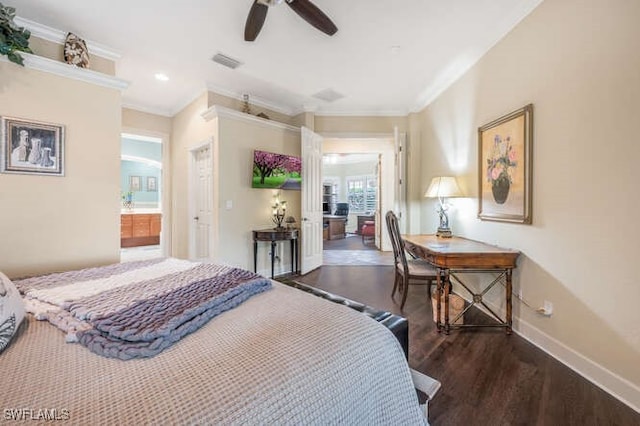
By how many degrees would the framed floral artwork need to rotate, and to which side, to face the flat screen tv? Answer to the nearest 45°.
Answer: approximately 45° to its right

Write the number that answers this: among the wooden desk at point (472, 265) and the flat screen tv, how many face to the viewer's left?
1

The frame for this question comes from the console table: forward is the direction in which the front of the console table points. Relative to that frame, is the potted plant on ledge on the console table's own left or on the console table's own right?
on the console table's own right

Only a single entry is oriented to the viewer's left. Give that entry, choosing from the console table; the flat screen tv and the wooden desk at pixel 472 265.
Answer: the wooden desk

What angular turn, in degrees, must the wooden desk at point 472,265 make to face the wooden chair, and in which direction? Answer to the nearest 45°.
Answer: approximately 45° to its right

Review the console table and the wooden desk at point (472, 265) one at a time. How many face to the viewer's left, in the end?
1

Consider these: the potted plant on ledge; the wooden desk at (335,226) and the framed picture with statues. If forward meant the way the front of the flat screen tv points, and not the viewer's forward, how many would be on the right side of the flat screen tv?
2

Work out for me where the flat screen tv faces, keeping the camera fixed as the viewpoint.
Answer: facing the viewer and to the right of the viewer

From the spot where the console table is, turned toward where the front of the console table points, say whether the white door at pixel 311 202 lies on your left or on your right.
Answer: on your left

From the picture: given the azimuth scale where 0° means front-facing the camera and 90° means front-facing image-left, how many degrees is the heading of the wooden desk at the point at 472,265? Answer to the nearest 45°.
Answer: approximately 90°

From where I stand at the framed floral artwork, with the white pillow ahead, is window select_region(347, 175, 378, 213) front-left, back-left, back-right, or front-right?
back-right

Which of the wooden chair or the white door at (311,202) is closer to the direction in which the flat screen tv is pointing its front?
the wooden chair

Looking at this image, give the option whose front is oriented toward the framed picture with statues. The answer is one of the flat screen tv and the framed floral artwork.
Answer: the framed floral artwork

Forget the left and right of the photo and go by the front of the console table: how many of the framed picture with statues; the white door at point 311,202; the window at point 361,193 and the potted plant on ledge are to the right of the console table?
2

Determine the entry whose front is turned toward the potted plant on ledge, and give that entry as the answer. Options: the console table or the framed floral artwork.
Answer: the framed floral artwork

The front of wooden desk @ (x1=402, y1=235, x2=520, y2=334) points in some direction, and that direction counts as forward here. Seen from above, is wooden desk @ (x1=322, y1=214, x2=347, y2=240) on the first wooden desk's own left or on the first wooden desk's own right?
on the first wooden desk's own right

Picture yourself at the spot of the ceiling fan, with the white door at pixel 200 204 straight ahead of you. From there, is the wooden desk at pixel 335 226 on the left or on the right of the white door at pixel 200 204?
right
